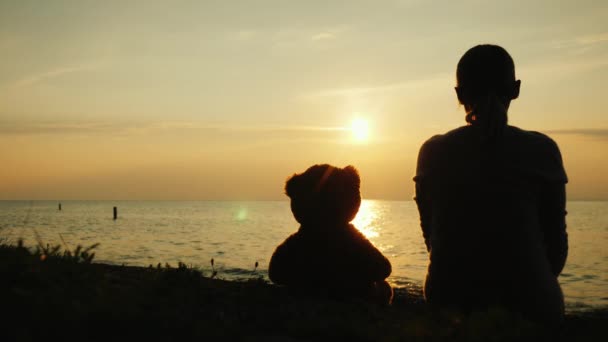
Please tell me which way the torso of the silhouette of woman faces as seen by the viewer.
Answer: away from the camera

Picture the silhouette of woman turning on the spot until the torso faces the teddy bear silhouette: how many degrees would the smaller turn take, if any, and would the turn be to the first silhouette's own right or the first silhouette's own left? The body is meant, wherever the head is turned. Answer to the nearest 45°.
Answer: approximately 45° to the first silhouette's own left
